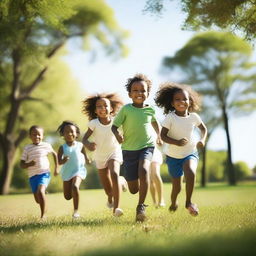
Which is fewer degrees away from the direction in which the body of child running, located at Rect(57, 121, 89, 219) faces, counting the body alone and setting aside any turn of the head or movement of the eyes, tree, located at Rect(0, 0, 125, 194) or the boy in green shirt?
the boy in green shirt

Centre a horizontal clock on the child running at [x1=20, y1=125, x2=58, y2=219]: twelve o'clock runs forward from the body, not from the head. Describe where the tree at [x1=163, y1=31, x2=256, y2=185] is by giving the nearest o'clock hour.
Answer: The tree is roughly at 7 o'clock from the child running.

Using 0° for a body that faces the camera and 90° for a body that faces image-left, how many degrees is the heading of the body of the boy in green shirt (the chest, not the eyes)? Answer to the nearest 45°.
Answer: approximately 0°

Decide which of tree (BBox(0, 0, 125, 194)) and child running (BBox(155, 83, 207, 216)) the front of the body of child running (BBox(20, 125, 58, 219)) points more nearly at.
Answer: the child running

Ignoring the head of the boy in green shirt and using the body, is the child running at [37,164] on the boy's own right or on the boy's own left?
on the boy's own right

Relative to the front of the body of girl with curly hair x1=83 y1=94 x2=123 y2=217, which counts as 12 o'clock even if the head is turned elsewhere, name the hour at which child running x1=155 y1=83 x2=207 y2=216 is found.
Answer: The child running is roughly at 10 o'clock from the girl with curly hair.

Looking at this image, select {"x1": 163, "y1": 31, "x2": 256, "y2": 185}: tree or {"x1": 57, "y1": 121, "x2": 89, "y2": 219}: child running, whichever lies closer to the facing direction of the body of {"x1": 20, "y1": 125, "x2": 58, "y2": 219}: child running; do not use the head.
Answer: the child running

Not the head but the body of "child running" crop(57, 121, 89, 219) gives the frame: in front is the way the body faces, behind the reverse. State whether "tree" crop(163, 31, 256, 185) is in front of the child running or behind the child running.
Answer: behind

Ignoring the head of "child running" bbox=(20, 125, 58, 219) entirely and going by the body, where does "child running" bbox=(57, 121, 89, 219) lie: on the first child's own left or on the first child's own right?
on the first child's own left
